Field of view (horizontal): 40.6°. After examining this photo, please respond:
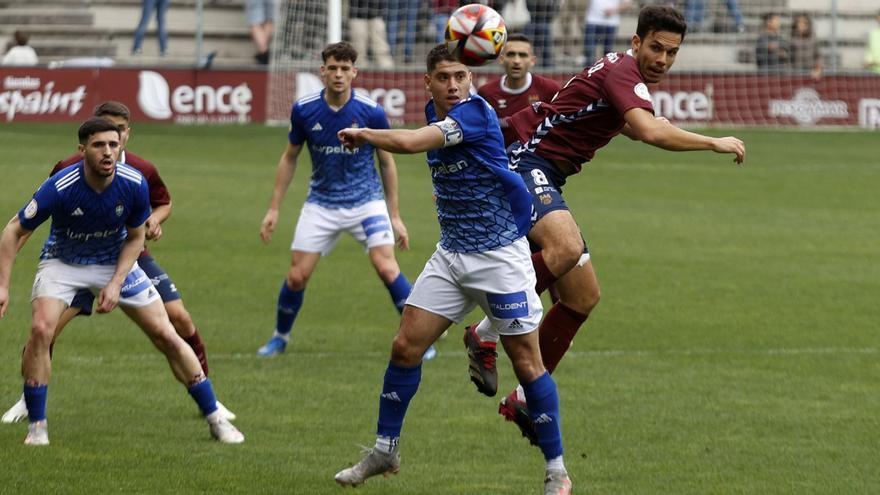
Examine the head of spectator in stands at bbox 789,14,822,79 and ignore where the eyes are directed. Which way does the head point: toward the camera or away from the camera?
toward the camera

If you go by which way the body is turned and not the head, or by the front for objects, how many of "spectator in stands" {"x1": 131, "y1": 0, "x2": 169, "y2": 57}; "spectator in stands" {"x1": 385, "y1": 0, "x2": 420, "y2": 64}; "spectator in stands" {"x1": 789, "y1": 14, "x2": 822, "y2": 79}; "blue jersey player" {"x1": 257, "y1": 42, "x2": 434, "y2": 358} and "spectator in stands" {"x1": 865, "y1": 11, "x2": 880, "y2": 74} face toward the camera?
5

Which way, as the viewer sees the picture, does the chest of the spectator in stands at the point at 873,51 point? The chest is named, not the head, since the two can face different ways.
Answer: toward the camera

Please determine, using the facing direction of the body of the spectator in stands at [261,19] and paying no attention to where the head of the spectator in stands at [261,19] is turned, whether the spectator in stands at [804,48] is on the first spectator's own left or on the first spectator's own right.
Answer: on the first spectator's own left

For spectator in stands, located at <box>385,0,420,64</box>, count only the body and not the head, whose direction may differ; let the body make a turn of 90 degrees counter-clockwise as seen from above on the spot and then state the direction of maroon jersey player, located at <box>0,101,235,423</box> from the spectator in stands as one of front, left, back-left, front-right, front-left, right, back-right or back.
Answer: right

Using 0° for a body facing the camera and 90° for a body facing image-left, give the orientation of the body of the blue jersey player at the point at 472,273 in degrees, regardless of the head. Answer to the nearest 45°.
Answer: approximately 45°

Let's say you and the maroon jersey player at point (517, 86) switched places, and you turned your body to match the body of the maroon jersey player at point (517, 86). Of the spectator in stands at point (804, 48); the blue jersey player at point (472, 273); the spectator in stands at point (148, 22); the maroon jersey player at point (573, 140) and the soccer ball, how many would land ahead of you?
3

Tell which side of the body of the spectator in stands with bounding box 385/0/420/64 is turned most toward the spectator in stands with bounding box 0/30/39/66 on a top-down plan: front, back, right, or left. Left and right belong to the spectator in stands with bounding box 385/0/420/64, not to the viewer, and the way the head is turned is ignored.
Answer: right

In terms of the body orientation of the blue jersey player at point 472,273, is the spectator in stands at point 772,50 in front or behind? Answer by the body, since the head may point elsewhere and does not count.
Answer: behind

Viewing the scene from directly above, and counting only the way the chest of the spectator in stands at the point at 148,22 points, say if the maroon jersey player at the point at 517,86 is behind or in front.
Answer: in front

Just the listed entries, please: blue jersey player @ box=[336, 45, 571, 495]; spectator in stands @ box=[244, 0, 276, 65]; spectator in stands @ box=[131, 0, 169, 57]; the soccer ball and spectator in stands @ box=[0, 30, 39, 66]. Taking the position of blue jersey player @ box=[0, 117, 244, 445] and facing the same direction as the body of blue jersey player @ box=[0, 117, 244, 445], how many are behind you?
3

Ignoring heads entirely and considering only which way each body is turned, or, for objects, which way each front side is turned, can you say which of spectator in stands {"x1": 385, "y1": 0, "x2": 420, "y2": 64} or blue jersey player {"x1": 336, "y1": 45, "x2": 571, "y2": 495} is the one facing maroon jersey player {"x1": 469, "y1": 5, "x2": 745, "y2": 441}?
the spectator in stands

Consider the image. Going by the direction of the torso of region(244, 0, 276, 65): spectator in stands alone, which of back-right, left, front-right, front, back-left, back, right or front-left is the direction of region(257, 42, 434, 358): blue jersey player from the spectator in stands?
front

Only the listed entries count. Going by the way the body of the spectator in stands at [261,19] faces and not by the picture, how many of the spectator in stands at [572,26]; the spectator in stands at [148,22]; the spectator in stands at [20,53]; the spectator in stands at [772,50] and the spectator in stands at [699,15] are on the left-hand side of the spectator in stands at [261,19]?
3

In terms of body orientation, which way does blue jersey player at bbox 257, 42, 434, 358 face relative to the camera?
toward the camera

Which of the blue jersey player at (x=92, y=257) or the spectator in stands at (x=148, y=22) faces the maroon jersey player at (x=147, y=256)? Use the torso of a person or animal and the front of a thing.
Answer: the spectator in stands

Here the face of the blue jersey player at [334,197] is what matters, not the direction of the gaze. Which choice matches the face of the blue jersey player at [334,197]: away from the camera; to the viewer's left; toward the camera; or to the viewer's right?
toward the camera

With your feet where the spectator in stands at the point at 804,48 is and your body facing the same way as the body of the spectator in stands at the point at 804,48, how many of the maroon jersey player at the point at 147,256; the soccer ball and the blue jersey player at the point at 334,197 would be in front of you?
3
